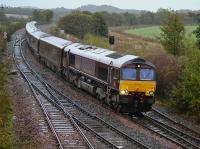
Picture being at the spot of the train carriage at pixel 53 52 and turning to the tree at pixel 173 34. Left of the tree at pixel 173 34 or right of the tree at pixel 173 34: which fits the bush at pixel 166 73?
right

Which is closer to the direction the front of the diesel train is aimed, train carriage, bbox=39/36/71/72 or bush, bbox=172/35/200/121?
the bush

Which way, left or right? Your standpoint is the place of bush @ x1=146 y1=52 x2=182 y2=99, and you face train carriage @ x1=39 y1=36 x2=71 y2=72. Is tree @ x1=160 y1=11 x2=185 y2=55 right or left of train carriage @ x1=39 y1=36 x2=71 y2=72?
right

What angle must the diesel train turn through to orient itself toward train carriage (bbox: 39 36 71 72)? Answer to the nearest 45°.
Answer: approximately 135° to its left

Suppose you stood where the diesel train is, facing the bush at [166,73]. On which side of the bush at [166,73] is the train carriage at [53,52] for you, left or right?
left

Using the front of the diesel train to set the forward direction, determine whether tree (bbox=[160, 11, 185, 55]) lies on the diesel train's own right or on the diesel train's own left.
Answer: on the diesel train's own left

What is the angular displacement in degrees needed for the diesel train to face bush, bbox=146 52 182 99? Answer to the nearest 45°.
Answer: approximately 90° to its left

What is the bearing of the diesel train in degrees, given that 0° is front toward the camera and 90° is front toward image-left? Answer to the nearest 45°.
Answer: approximately 315°
